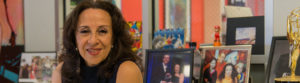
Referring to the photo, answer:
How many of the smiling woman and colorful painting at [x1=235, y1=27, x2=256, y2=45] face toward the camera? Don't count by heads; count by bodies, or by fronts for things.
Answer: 2

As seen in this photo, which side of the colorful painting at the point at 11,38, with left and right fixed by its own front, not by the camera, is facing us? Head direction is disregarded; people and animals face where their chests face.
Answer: front

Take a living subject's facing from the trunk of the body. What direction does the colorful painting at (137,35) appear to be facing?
toward the camera

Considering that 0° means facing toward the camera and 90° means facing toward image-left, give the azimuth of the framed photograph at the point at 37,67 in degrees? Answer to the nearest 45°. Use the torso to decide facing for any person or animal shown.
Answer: approximately 0°

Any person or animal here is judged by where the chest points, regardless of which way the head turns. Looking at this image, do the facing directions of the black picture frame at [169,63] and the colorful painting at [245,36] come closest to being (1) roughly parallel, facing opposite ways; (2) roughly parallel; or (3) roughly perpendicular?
roughly parallel

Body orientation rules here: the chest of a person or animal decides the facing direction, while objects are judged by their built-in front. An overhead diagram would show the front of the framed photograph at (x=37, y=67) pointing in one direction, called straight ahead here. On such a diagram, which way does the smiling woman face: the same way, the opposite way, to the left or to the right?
the same way

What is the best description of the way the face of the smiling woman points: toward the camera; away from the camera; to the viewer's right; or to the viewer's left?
toward the camera

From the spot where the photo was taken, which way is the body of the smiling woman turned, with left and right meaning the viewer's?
facing the viewer

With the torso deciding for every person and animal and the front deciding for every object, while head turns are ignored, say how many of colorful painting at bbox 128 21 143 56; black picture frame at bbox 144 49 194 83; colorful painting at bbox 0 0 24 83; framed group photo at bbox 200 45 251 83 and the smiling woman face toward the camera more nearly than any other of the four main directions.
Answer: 5

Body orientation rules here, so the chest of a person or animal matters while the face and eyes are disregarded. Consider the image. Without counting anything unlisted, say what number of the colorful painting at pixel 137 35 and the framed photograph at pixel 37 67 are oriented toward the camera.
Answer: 2
